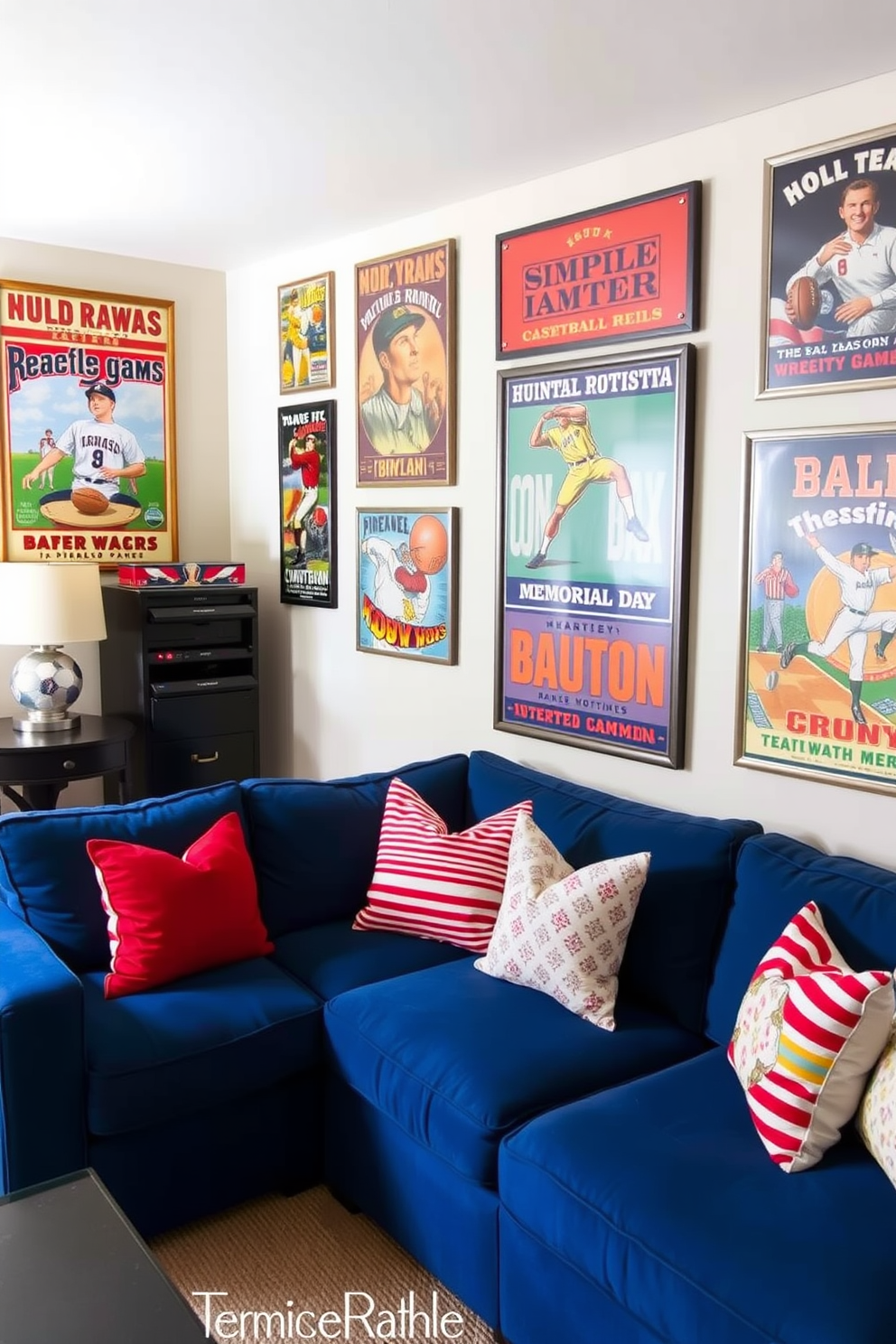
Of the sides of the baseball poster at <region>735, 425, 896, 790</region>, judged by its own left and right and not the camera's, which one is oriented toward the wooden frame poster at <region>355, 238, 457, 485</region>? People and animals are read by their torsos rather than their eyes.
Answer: right

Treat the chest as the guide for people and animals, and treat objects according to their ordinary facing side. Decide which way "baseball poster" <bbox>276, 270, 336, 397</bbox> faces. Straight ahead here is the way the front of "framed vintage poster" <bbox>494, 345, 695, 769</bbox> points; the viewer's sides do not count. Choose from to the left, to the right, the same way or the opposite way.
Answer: the same way

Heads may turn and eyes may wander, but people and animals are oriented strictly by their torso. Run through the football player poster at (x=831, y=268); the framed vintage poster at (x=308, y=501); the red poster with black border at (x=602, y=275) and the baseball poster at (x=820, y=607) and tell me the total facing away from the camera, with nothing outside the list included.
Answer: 0

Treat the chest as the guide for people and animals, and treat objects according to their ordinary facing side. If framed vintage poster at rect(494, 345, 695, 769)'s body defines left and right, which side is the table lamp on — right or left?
on its right

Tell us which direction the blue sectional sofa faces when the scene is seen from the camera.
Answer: facing the viewer and to the left of the viewer

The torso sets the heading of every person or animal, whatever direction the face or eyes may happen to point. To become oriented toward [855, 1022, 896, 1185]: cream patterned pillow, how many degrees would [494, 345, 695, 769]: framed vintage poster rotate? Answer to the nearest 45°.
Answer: approximately 45° to its left

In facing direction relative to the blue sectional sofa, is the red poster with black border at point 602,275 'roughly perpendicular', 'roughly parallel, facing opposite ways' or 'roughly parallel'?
roughly parallel

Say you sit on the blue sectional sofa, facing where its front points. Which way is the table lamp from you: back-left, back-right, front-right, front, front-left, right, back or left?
right

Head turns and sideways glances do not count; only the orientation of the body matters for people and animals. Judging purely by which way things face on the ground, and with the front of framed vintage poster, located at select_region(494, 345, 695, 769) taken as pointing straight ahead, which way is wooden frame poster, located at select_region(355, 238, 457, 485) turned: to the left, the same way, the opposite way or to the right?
the same way

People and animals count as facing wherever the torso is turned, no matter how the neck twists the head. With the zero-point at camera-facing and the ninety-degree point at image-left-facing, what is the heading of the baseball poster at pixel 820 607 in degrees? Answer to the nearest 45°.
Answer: approximately 45°

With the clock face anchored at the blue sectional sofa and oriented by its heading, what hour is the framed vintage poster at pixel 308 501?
The framed vintage poster is roughly at 4 o'clock from the blue sectional sofa.

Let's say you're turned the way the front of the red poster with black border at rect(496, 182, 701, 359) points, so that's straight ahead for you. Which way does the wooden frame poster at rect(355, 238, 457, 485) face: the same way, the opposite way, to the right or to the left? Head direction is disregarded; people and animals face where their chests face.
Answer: the same way

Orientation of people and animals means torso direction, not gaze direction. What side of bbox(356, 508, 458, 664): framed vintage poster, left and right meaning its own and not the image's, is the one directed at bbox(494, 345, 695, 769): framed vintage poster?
left

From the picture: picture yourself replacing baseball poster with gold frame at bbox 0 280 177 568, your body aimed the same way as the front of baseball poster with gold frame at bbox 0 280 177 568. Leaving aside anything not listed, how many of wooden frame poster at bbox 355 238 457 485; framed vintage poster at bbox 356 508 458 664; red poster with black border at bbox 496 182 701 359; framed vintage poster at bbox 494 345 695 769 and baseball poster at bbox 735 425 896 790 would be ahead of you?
5

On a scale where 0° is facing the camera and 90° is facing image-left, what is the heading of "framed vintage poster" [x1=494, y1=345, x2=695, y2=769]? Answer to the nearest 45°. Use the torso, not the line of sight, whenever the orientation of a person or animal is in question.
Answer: approximately 45°
